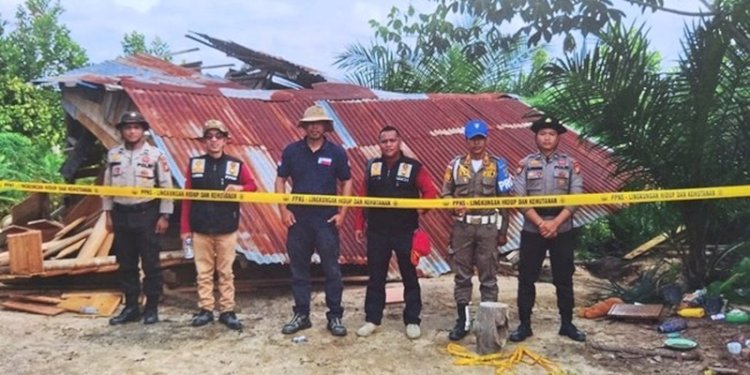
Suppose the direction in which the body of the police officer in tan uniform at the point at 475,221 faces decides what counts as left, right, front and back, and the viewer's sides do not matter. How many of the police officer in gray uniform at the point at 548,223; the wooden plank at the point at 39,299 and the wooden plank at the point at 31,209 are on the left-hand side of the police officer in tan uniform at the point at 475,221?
1

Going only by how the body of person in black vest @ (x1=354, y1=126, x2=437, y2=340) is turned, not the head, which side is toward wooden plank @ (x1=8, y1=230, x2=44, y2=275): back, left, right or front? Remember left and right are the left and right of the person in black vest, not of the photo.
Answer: right

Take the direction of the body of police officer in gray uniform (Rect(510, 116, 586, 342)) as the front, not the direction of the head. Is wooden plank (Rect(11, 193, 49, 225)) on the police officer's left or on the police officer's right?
on the police officer's right

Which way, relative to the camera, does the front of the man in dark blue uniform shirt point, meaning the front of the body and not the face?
toward the camera

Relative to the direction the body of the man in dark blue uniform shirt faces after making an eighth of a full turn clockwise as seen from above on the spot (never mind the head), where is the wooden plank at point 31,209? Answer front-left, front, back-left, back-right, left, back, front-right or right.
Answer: right

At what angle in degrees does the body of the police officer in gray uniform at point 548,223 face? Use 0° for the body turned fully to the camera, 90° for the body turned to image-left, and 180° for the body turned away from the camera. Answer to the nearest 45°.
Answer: approximately 0°

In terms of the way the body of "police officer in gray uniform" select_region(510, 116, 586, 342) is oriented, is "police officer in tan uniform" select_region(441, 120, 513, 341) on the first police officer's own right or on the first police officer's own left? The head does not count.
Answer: on the first police officer's own right

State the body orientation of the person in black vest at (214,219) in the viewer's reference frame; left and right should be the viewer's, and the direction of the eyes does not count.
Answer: facing the viewer

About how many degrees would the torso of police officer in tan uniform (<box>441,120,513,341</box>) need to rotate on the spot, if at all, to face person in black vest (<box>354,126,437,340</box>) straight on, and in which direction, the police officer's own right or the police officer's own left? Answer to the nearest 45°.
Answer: approximately 90° to the police officer's own right

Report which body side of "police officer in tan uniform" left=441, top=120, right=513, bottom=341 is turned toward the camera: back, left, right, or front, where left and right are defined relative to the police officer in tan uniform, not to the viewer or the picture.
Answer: front

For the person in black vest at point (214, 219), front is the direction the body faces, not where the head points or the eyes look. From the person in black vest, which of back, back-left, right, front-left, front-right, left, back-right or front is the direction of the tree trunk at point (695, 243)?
left
